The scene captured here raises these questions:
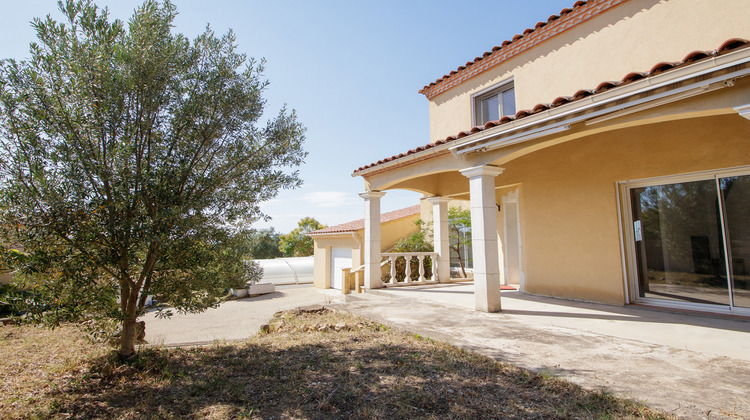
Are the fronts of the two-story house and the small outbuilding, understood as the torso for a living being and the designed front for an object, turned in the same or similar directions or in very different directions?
same or similar directions

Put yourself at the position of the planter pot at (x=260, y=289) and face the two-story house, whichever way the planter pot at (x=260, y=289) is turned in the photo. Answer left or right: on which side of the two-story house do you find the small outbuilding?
left

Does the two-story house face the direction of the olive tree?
yes

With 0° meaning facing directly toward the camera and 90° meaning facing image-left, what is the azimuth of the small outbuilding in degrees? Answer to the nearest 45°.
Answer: approximately 45°

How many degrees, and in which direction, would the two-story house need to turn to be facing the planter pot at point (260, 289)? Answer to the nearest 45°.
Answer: approximately 90° to its right

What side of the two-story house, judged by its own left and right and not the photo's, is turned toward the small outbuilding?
right

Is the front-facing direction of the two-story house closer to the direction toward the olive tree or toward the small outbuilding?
the olive tree

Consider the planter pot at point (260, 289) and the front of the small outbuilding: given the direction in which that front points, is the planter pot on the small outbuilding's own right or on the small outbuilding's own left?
on the small outbuilding's own right

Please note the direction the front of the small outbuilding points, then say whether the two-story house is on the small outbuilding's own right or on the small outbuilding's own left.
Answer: on the small outbuilding's own left

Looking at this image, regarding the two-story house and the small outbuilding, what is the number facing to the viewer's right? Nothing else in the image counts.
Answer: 0
